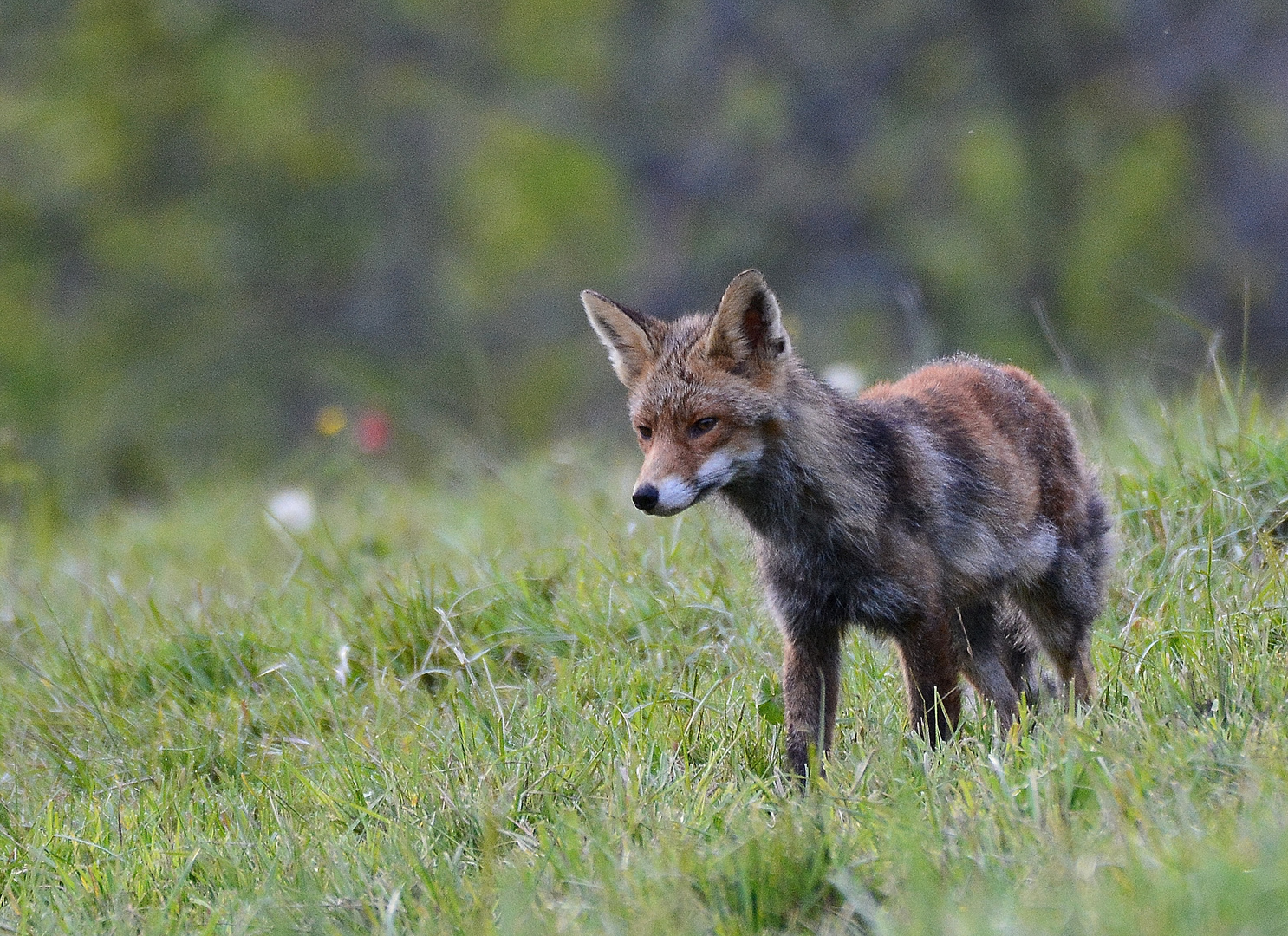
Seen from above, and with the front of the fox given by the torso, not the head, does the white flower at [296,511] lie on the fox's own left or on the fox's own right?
on the fox's own right

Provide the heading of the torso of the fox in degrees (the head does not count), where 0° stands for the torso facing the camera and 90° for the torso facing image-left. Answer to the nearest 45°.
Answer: approximately 45°
